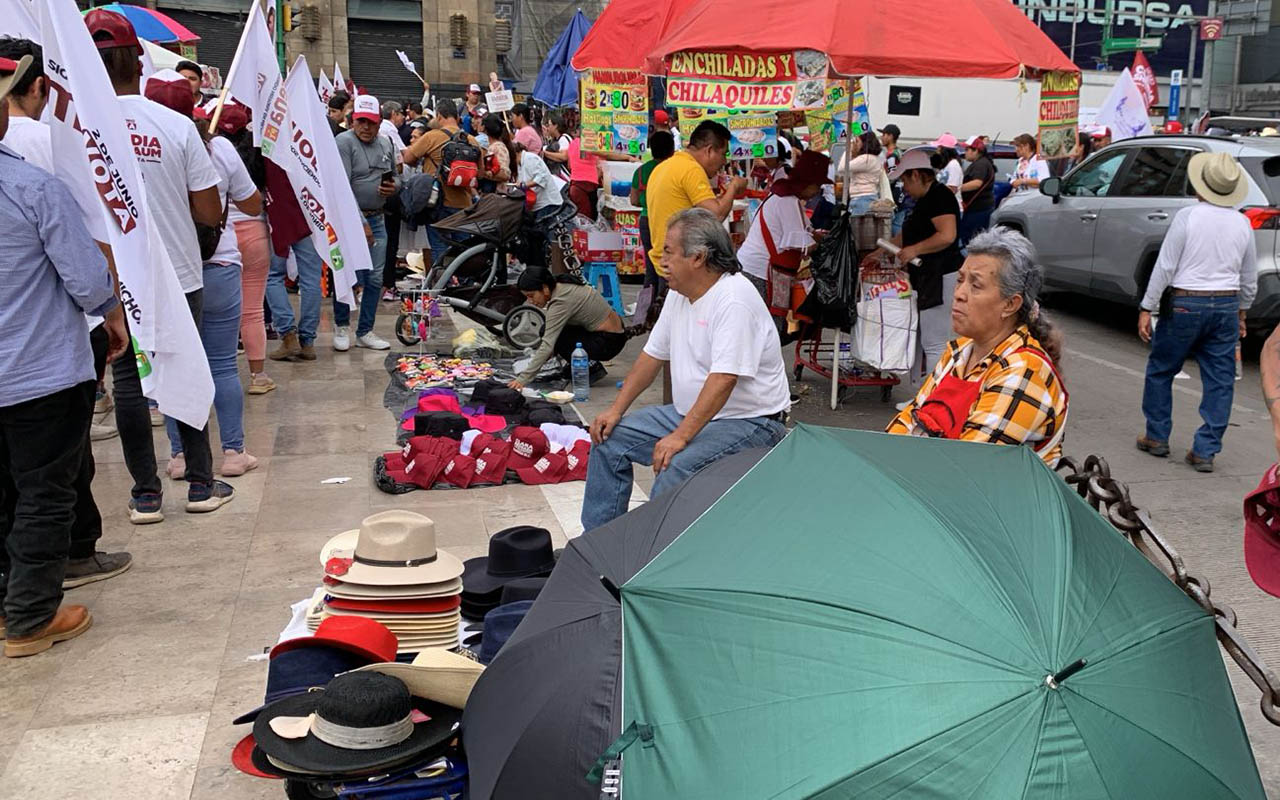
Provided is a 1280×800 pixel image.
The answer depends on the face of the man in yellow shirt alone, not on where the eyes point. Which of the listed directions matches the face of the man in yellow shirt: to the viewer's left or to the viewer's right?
to the viewer's right

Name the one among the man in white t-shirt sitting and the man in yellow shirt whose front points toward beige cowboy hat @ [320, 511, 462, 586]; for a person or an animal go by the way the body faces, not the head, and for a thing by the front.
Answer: the man in white t-shirt sitting

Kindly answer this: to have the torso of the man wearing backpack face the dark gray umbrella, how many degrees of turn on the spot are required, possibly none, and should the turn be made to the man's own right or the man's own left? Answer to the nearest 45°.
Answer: approximately 135° to the man's own left

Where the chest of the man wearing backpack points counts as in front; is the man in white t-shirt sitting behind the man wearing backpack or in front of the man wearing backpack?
behind

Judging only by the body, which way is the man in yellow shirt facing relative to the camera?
to the viewer's right

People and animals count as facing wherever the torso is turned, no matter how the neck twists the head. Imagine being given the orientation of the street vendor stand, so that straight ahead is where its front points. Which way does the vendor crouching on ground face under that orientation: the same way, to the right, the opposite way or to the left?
to the right

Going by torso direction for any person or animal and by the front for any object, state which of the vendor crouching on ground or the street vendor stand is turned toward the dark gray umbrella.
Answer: the street vendor stand

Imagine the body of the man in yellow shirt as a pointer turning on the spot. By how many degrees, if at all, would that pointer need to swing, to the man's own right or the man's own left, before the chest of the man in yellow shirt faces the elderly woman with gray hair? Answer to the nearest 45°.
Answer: approximately 90° to the man's own right

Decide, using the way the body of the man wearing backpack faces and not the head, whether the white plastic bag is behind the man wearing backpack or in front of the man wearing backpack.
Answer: behind

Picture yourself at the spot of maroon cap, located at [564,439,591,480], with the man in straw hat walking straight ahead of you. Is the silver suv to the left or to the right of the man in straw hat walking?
left

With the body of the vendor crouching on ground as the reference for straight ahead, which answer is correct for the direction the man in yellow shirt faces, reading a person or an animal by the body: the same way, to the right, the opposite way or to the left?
the opposite way

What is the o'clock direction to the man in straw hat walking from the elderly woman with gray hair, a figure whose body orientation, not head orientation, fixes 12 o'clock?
The man in straw hat walking is roughly at 5 o'clock from the elderly woman with gray hair.

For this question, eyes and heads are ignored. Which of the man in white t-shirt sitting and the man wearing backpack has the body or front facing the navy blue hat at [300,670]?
the man in white t-shirt sitting

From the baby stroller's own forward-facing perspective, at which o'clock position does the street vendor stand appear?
The street vendor stand is roughly at 6 o'clock from the baby stroller.
